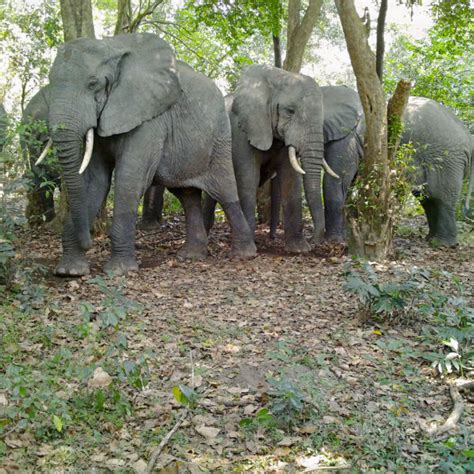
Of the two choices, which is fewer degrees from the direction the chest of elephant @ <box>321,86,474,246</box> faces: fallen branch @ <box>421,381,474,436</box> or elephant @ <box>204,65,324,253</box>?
the elephant

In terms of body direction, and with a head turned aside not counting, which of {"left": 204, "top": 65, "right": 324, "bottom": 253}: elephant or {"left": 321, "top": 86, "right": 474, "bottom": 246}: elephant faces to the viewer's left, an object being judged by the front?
{"left": 321, "top": 86, "right": 474, "bottom": 246}: elephant

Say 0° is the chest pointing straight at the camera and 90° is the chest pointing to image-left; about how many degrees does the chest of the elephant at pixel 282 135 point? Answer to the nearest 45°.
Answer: approximately 315°

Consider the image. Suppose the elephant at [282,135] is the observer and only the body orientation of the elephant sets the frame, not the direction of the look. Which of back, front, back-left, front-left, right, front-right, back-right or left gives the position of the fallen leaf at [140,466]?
front-right

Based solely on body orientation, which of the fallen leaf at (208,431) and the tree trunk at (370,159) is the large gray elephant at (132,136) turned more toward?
the fallen leaf

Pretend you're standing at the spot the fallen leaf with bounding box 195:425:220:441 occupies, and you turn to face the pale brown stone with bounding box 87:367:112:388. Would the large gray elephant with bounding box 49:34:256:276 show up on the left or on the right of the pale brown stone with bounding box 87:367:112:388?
right

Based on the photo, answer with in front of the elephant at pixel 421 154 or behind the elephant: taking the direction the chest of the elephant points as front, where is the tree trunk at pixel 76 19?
in front

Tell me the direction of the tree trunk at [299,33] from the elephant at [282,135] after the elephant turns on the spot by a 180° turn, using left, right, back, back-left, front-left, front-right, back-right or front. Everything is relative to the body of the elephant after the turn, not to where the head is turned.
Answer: front-right

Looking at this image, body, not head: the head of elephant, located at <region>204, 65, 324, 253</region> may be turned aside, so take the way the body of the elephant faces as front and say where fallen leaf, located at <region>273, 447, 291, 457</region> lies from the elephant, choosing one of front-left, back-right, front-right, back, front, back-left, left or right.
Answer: front-right

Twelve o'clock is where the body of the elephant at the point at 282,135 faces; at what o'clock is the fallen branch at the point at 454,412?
The fallen branch is roughly at 1 o'clock from the elephant.

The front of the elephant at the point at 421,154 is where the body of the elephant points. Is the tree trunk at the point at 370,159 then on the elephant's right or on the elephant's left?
on the elephant's left

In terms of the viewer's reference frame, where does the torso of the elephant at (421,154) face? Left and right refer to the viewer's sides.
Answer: facing to the left of the viewer
